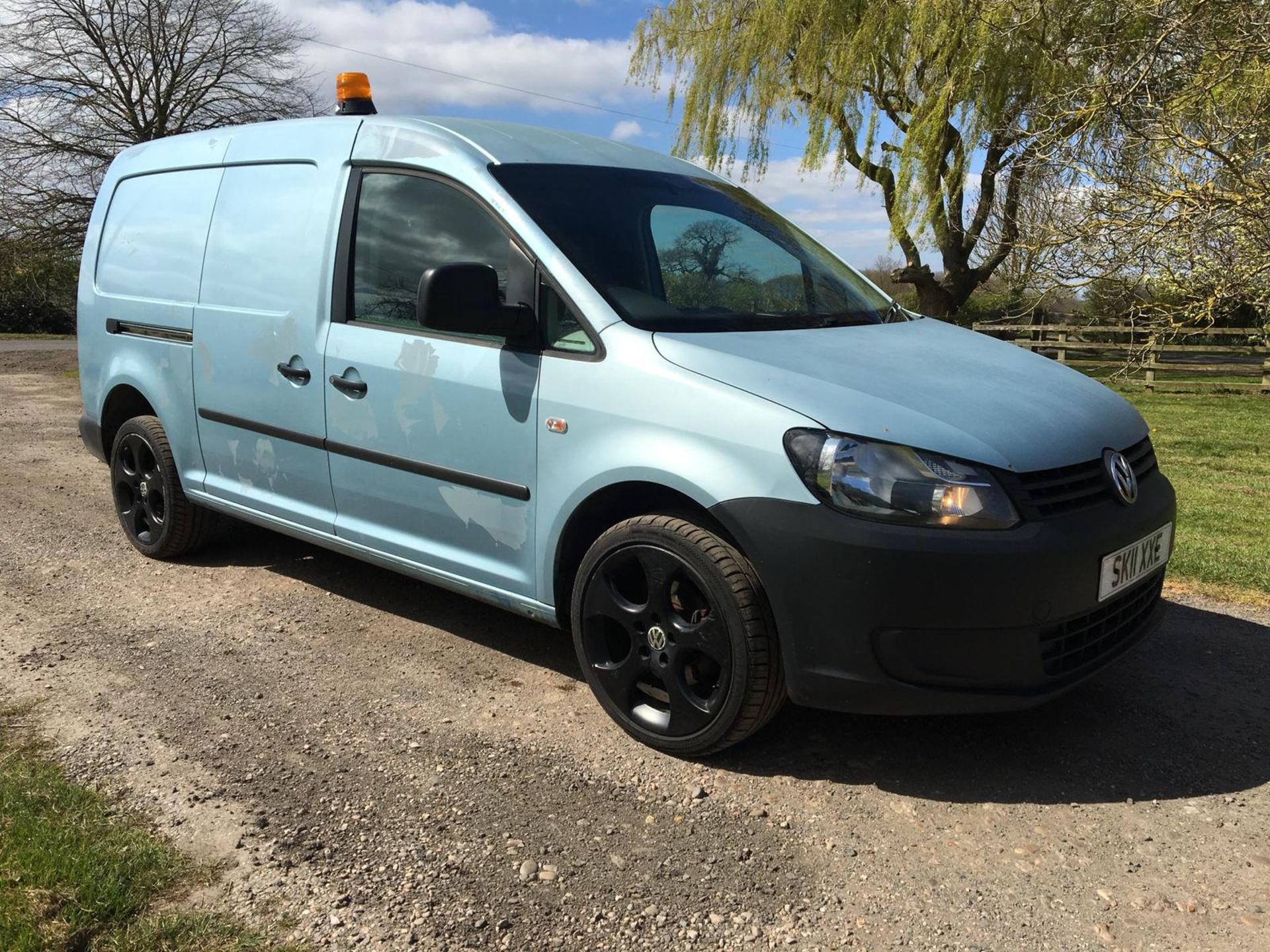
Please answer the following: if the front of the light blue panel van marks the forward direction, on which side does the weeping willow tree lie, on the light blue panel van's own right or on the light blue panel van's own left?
on the light blue panel van's own left

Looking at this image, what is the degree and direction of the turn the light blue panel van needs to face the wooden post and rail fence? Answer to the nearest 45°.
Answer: approximately 90° to its left

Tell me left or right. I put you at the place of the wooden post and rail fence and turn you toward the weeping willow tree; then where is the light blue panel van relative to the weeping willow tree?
left

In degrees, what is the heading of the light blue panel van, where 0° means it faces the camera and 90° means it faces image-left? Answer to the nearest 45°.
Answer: approximately 315°
